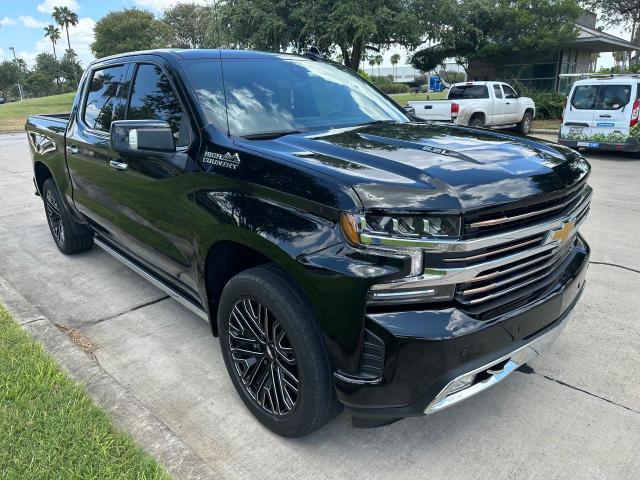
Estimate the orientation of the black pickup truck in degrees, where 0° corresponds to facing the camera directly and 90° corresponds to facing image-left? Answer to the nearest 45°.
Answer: approximately 315°

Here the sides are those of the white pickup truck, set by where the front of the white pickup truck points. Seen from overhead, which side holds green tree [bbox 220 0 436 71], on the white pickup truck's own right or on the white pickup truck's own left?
on the white pickup truck's own left

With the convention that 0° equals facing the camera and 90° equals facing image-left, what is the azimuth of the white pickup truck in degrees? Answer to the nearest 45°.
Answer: approximately 225°

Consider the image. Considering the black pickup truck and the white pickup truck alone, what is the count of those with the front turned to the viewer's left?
0

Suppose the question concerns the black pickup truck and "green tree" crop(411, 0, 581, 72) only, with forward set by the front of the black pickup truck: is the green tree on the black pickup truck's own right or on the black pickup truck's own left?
on the black pickup truck's own left

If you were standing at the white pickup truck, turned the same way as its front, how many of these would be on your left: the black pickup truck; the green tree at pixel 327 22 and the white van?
1

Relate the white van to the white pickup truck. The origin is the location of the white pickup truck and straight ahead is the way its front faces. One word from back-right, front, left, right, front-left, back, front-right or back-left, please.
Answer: right

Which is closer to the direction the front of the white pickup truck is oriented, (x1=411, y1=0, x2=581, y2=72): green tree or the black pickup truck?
the green tree

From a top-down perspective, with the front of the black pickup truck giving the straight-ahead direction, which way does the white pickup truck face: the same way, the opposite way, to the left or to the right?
to the left

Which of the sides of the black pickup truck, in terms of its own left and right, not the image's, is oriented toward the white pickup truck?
left

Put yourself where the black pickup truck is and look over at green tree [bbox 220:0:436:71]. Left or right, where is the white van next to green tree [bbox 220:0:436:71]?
right

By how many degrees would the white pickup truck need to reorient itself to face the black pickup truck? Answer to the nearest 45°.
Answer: approximately 135° to its right

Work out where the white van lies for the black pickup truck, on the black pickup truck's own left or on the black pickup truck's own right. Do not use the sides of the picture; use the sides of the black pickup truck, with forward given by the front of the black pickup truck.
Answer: on the black pickup truck's own left
